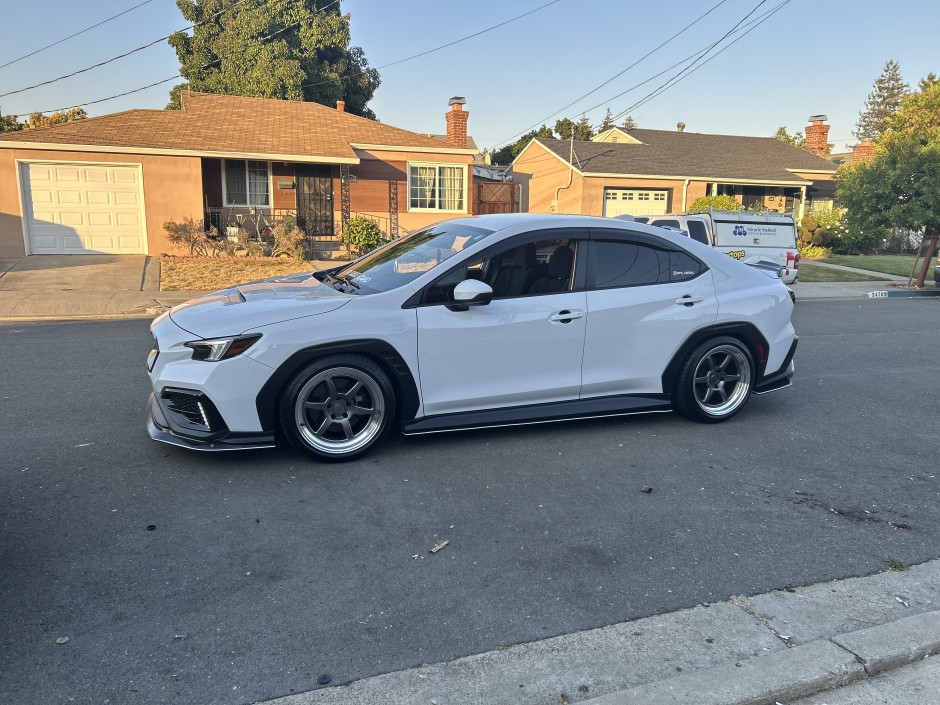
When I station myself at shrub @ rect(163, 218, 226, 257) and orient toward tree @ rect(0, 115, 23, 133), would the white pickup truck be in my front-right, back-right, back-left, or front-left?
back-right

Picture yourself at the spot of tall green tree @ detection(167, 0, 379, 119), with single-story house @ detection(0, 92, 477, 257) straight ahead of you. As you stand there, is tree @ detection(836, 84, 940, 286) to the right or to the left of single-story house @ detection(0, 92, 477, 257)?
left

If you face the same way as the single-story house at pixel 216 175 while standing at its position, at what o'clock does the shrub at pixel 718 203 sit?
The shrub is roughly at 9 o'clock from the single-story house.

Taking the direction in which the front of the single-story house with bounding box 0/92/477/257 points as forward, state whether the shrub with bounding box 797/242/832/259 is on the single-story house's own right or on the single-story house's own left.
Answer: on the single-story house's own left

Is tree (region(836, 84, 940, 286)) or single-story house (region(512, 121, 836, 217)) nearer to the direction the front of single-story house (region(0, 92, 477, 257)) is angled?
the tree

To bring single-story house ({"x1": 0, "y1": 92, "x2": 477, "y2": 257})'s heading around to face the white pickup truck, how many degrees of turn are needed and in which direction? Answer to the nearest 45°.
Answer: approximately 45° to its left

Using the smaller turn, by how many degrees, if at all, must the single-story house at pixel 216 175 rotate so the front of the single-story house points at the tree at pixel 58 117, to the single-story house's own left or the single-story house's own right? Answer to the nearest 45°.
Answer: approximately 180°

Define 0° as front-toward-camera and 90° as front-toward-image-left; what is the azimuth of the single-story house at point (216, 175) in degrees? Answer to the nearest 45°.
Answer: approximately 0°

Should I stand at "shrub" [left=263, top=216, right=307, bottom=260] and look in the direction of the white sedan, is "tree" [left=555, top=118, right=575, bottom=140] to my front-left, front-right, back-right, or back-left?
back-left

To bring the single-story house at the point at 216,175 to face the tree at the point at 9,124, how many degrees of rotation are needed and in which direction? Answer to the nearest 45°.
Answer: approximately 135° to its right

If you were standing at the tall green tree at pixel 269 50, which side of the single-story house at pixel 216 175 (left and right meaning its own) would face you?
back

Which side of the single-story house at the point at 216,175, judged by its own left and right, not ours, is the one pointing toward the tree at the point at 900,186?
left

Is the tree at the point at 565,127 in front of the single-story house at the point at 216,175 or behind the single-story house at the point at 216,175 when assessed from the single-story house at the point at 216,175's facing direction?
behind
